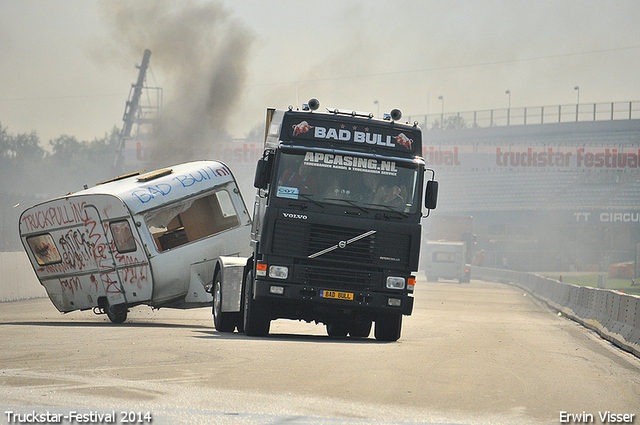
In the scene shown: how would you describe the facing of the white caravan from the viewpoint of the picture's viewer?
facing the viewer and to the right of the viewer

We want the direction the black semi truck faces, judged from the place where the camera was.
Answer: facing the viewer

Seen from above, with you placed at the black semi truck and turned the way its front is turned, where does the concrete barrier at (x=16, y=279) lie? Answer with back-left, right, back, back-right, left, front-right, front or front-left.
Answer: back-right

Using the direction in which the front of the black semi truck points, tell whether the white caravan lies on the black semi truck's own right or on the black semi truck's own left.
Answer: on the black semi truck's own right

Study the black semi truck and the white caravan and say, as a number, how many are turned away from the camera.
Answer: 0

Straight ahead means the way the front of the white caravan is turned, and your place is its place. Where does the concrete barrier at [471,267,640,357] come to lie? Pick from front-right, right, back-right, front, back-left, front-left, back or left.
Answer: front-left

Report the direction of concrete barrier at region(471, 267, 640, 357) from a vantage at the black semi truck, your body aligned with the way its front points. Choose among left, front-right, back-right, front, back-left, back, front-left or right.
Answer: back-left

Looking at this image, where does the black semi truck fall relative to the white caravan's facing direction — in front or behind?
in front
